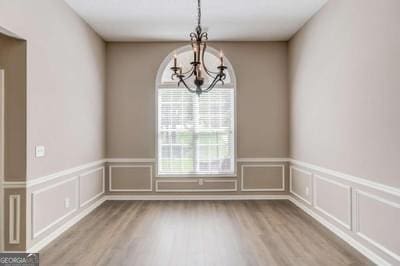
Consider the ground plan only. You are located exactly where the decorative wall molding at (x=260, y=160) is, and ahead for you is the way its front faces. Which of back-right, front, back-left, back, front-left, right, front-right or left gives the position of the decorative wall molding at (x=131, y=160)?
right

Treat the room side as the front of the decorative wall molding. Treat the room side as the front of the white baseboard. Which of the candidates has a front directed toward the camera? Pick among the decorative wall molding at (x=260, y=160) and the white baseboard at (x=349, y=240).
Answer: the decorative wall molding

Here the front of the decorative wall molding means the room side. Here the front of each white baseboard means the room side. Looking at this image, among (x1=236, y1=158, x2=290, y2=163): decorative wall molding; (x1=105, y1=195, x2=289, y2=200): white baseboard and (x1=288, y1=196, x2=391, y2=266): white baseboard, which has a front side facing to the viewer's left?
(x1=288, y1=196, x2=391, y2=266): white baseboard

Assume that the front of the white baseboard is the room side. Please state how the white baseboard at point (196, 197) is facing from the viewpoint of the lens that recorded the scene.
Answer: facing the viewer

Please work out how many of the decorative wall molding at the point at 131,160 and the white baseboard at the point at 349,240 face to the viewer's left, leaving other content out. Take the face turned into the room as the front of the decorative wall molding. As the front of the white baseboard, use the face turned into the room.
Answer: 1

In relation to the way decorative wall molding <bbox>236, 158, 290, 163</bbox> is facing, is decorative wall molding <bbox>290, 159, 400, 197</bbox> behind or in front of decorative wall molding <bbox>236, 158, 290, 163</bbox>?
in front

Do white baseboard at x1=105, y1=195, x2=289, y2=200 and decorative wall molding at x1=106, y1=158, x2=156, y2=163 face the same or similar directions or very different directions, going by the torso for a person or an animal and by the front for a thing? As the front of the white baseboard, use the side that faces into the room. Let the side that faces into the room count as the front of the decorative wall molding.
same or similar directions

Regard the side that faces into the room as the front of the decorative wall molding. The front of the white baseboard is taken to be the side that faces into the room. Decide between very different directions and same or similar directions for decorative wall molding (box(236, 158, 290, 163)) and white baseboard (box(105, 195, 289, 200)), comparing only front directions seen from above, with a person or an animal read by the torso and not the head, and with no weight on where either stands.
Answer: same or similar directions

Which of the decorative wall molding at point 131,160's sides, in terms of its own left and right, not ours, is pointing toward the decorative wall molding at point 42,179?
front

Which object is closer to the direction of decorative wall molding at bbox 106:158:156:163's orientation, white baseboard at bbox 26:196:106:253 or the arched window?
the white baseboard

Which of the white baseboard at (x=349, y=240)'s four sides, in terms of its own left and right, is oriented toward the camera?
left

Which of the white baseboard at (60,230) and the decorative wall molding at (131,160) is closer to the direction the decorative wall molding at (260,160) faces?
the white baseboard

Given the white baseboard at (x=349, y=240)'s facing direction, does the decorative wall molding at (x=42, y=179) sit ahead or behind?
ahead

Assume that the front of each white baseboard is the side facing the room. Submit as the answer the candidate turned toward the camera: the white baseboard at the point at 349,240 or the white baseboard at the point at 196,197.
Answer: the white baseboard at the point at 196,197

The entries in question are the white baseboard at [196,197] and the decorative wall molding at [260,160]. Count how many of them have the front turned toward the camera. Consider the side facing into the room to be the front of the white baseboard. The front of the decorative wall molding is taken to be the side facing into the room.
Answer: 2

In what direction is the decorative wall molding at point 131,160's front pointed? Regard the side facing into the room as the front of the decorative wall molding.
toward the camera
